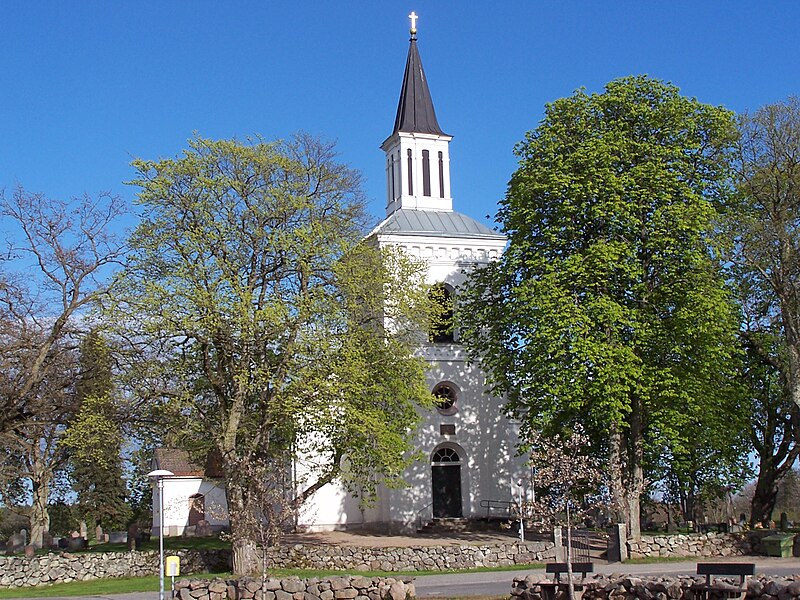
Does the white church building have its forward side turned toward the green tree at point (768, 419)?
no

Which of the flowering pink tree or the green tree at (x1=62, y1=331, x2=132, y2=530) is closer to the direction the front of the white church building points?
the flowering pink tree

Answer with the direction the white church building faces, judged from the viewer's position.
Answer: facing the viewer

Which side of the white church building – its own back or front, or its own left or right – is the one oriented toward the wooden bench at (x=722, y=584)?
front

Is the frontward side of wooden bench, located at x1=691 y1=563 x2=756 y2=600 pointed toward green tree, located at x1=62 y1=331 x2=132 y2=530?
no

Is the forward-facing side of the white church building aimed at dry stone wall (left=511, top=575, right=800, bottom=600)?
yes
